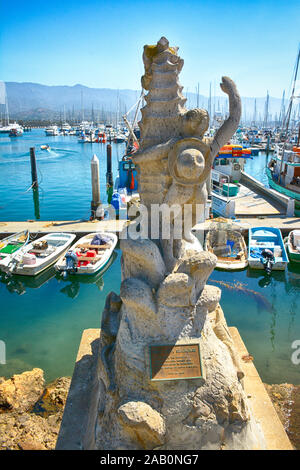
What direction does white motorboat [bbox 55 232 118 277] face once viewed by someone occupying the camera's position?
facing away from the viewer and to the right of the viewer

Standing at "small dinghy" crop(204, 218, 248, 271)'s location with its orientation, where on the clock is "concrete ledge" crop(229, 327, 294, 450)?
The concrete ledge is roughly at 6 o'clock from the small dinghy.

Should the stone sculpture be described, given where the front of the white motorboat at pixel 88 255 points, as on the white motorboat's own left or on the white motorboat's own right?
on the white motorboat's own right

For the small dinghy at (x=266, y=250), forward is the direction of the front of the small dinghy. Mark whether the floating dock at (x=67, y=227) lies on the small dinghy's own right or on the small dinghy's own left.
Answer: on the small dinghy's own left

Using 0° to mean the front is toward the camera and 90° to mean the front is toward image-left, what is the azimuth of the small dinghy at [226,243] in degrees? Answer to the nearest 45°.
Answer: approximately 180°

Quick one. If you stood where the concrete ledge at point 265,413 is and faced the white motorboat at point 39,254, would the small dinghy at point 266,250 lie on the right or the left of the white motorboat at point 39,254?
right

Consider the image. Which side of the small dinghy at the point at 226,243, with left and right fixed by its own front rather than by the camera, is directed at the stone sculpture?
back

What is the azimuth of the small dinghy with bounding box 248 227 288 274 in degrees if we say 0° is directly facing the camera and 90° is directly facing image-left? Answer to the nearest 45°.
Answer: approximately 180°

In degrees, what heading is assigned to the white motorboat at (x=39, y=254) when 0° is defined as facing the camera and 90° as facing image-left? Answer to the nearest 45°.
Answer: approximately 225°

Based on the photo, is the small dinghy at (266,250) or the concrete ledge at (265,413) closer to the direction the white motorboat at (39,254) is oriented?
the small dinghy

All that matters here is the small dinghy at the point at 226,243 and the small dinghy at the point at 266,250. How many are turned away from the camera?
2
